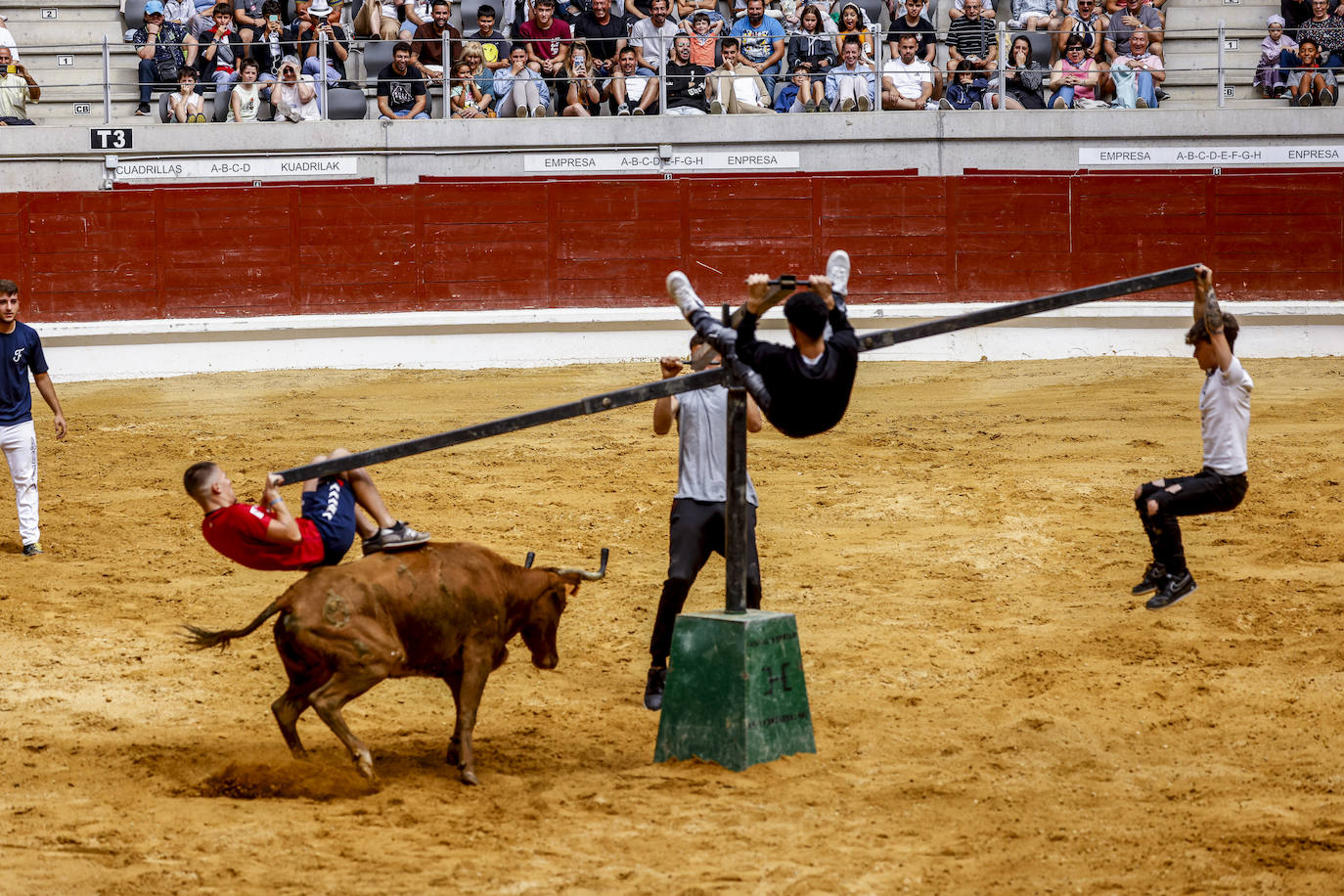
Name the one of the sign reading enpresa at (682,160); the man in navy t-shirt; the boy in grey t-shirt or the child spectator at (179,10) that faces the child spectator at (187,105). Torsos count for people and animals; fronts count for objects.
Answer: the child spectator at (179,10)

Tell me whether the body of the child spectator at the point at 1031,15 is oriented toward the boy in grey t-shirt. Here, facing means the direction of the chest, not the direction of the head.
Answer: yes

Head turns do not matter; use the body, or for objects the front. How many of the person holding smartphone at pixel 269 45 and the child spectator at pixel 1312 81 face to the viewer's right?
0

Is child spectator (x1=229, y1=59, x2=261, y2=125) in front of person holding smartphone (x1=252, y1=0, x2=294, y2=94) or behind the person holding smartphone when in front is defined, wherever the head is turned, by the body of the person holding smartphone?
in front

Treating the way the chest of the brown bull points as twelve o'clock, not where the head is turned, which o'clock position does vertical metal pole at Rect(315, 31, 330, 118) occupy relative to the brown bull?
The vertical metal pole is roughly at 9 o'clock from the brown bull.

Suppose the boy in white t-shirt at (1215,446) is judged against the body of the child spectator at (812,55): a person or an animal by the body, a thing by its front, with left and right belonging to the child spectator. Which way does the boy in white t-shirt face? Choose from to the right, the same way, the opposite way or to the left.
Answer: to the right

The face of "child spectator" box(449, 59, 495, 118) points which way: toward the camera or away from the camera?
toward the camera

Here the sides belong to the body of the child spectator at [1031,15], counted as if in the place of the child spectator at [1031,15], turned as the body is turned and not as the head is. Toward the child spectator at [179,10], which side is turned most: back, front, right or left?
right

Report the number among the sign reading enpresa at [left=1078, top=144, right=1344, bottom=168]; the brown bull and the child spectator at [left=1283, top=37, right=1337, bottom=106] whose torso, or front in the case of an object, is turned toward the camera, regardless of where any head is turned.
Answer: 2

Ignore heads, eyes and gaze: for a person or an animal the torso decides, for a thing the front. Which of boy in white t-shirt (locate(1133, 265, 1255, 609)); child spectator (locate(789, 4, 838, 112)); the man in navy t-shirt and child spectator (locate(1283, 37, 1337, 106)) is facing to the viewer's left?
the boy in white t-shirt

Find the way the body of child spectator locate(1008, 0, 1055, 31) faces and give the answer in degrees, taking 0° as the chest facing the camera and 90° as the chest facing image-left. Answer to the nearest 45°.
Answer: approximately 0°

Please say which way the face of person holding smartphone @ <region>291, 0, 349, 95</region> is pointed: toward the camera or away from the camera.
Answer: toward the camera

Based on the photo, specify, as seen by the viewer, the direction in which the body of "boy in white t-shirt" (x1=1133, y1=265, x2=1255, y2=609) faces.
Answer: to the viewer's left

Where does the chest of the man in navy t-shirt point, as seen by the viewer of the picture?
toward the camera

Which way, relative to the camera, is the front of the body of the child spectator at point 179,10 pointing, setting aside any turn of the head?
toward the camera

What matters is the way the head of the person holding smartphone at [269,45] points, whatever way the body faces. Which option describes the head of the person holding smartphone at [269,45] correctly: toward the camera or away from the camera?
toward the camera

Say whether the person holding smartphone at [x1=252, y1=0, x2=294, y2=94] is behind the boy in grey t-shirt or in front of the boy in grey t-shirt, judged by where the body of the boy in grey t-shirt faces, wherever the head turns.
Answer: behind
